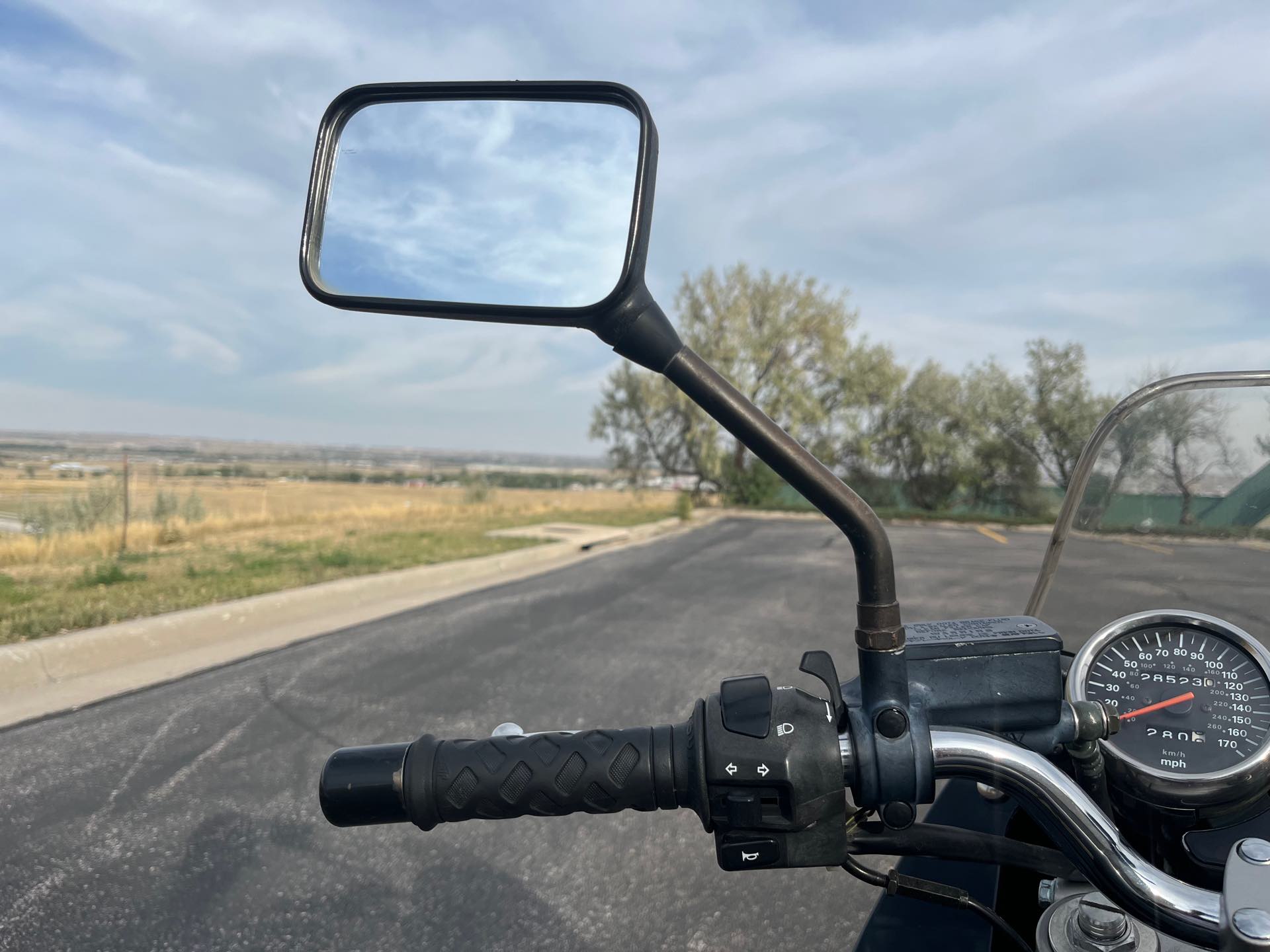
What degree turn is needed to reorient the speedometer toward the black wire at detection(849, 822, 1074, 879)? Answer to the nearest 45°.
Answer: approximately 45° to its right

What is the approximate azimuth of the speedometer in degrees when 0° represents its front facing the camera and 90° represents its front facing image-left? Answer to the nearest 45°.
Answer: approximately 0°

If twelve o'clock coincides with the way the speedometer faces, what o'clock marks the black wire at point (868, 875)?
The black wire is roughly at 1 o'clock from the speedometer.

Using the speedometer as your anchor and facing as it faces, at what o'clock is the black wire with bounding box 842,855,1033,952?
The black wire is roughly at 1 o'clock from the speedometer.

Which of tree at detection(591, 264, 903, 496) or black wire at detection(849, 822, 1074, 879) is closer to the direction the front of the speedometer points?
the black wire

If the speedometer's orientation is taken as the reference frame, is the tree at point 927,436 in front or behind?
behind
